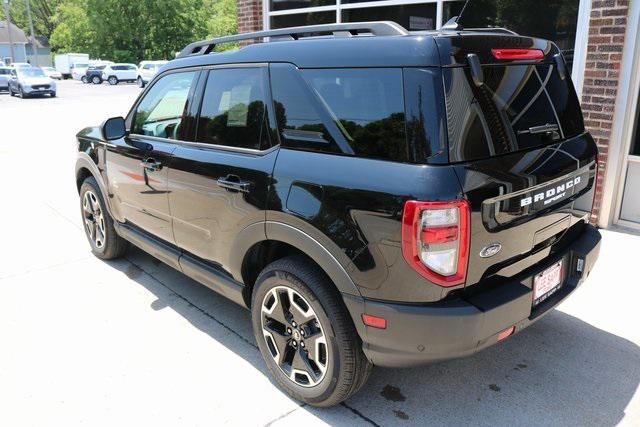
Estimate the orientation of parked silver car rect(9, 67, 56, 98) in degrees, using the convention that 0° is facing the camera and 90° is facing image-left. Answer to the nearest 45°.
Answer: approximately 315°

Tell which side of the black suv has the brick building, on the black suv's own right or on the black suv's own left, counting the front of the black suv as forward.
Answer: on the black suv's own right

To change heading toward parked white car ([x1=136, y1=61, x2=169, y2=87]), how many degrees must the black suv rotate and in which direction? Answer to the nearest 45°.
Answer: approximately 45° to its right

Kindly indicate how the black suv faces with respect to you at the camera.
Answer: facing away from the viewer and to the left of the viewer

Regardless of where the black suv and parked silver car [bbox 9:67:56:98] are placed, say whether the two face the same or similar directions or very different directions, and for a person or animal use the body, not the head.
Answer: very different directions
